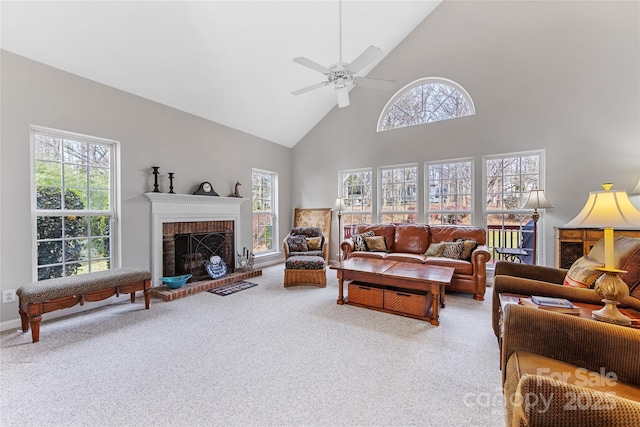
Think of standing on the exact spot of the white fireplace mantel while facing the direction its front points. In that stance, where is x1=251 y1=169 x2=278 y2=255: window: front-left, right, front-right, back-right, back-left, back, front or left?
left

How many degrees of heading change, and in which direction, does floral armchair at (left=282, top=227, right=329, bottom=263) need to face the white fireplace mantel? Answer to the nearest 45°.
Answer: approximately 90° to its right

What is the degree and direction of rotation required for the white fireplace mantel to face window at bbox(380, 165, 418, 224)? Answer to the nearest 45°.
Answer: approximately 45° to its left

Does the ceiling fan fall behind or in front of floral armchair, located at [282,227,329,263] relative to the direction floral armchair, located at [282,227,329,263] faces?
in front

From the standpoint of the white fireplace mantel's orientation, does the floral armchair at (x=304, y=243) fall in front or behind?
in front

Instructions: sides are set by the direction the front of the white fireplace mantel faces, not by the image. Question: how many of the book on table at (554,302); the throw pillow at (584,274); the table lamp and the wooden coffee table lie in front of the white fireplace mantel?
4

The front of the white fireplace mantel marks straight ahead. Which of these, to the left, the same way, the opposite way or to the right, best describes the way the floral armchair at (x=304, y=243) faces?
to the right

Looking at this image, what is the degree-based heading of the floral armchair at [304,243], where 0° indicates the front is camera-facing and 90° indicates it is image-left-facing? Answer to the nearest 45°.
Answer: approximately 0°

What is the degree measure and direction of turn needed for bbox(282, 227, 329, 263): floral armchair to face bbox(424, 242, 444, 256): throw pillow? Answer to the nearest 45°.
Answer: approximately 90° to its left

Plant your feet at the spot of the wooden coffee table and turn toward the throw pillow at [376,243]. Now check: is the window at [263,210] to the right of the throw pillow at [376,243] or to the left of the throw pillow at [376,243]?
left

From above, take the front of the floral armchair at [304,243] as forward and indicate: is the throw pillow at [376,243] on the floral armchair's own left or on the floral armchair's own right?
on the floral armchair's own left

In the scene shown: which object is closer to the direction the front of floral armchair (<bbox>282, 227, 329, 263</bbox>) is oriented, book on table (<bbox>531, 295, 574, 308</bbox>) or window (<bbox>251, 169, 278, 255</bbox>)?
the book on table

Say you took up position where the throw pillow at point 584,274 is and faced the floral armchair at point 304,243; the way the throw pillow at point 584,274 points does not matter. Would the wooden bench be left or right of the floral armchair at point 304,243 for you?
left

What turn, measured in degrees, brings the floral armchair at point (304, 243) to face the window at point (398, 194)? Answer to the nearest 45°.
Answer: approximately 90° to its left

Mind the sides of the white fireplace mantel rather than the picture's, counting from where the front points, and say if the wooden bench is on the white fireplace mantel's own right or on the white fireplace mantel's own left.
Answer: on the white fireplace mantel's own right
